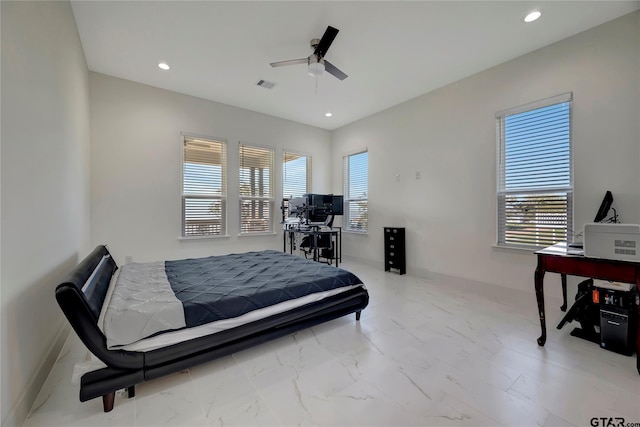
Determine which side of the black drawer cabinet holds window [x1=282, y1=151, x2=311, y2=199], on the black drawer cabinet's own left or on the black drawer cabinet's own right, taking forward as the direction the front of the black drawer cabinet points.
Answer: on the black drawer cabinet's own right

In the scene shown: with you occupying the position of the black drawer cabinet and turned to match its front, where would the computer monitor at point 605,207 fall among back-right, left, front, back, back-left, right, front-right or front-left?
left

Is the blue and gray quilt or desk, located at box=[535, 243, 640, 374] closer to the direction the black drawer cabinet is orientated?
the blue and gray quilt

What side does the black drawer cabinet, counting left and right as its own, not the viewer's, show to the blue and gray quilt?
front

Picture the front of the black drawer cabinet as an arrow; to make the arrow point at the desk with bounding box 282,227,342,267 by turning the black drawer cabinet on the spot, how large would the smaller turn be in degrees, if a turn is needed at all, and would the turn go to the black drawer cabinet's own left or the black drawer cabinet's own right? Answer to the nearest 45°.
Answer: approximately 45° to the black drawer cabinet's own right

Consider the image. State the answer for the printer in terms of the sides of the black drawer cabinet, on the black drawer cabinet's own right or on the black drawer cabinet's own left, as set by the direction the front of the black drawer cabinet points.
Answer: on the black drawer cabinet's own left

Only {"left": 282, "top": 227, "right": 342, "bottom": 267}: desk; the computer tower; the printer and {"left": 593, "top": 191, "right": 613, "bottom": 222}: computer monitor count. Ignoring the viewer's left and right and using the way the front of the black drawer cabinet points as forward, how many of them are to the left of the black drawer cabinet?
3

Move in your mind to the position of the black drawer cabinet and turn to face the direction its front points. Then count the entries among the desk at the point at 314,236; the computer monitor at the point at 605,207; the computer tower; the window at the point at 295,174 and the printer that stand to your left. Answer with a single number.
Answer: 3

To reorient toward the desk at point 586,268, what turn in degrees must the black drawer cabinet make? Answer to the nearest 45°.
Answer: approximately 90° to its left

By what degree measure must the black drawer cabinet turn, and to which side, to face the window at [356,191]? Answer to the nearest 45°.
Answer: approximately 90° to its right

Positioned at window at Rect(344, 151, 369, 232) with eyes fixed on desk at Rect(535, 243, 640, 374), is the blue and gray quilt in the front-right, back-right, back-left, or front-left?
front-right

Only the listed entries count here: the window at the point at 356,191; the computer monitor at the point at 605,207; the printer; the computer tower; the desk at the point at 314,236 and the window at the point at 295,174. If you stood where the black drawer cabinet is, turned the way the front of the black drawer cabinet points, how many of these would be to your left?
3

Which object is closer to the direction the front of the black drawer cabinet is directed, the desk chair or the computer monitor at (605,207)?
the desk chair

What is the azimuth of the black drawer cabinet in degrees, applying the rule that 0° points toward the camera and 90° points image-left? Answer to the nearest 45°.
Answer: approximately 45°

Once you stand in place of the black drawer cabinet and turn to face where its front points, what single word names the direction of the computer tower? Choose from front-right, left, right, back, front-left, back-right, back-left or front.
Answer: left

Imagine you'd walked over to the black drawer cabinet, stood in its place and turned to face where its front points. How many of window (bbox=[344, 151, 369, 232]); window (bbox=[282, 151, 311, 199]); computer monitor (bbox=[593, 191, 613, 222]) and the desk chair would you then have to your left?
1

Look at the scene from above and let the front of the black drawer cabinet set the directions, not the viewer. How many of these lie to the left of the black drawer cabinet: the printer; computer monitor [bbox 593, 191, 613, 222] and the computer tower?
3

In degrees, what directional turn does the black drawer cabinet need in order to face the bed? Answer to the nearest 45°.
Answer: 0° — it already faces it
